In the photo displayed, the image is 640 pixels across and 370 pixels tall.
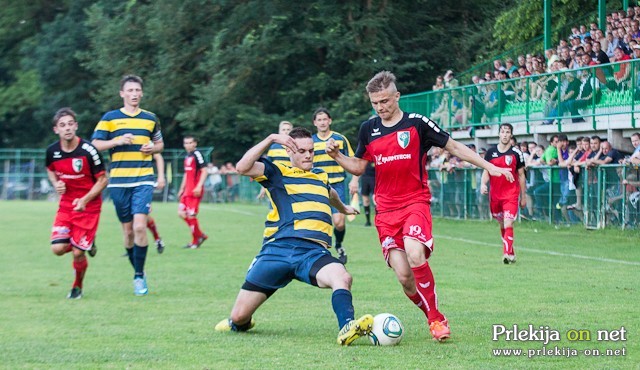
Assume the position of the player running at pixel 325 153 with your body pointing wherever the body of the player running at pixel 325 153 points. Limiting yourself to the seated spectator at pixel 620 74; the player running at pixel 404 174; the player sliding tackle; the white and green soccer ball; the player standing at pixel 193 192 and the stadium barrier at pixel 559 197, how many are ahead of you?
3

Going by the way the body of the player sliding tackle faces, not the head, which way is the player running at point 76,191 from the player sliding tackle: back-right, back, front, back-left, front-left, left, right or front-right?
back

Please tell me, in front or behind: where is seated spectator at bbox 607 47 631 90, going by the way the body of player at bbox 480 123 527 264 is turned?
behind

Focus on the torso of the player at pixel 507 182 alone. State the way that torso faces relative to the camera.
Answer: toward the camera

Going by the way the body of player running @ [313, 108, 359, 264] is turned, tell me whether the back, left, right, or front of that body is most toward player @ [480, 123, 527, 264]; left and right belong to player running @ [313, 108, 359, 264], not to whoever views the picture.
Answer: left

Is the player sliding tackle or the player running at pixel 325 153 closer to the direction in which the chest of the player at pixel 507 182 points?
the player sliding tackle

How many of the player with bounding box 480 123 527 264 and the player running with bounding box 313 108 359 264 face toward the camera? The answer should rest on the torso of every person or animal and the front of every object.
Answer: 2

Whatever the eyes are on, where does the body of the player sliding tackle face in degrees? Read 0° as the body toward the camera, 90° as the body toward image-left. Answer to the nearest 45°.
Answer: approximately 315°

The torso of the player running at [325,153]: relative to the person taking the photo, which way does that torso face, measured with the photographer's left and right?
facing the viewer

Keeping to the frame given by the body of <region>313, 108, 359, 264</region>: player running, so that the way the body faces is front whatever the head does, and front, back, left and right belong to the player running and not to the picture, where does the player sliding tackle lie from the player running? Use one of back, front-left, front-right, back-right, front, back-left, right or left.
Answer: front
